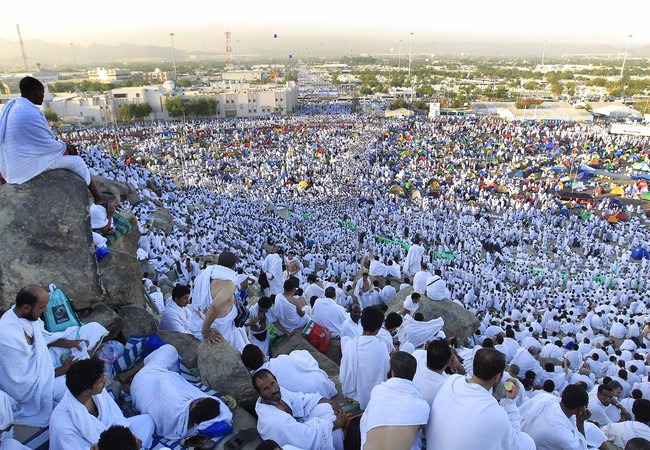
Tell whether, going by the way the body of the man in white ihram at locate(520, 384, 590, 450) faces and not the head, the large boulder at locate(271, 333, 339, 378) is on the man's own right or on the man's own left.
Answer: on the man's own left

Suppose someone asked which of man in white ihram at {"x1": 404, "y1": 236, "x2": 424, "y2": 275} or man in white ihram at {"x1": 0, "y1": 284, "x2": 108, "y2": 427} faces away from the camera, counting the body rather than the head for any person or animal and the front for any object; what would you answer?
man in white ihram at {"x1": 404, "y1": 236, "x2": 424, "y2": 275}

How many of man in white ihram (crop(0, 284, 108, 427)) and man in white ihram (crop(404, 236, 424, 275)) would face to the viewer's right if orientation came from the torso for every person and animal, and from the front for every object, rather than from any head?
1

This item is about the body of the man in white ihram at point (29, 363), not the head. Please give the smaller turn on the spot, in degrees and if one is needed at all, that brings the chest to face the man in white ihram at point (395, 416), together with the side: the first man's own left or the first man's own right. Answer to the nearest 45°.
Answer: approximately 45° to the first man's own right

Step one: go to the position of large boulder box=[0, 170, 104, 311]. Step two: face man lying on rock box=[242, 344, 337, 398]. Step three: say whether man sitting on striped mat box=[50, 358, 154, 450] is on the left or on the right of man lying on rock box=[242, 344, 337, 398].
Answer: right

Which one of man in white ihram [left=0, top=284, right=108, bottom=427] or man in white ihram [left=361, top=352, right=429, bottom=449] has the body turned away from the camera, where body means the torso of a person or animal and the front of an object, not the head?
man in white ihram [left=361, top=352, right=429, bottom=449]

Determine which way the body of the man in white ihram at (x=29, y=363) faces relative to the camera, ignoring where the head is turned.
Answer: to the viewer's right

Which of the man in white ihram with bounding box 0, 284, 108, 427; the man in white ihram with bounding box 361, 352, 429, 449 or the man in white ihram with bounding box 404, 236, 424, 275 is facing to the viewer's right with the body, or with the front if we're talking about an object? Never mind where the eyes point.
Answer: the man in white ihram with bounding box 0, 284, 108, 427

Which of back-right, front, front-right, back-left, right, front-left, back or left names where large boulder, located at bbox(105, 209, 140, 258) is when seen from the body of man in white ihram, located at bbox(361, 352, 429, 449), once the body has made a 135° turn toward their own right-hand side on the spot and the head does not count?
back

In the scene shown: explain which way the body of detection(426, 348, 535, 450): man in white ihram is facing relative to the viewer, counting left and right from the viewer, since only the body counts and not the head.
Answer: facing away from the viewer and to the right of the viewer

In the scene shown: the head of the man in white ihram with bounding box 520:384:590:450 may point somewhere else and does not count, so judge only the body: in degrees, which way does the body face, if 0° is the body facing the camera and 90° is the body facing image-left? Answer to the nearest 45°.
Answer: approximately 225°

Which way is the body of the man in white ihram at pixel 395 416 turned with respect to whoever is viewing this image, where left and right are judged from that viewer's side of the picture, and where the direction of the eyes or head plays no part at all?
facing away from the viewer

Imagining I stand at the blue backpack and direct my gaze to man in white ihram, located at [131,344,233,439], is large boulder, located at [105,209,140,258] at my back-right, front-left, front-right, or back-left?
back-left
